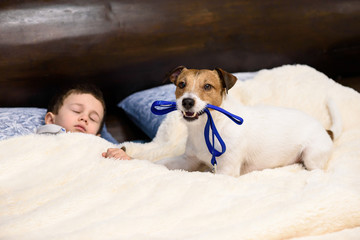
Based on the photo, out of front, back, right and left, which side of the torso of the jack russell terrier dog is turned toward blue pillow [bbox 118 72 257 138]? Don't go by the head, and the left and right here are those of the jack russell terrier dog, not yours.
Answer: right

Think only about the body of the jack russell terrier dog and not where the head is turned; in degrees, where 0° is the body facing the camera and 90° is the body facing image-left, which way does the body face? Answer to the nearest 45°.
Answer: approximately 45°

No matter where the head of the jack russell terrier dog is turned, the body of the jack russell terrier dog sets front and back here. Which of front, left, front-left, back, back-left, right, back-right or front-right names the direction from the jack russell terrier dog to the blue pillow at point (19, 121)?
front-right
